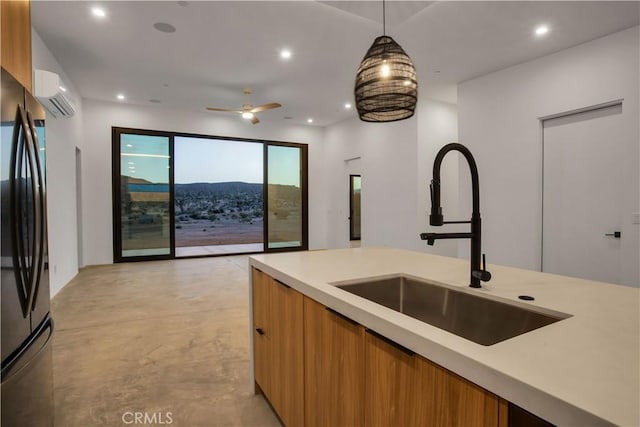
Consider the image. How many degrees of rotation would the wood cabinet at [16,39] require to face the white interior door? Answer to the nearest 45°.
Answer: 0° — it already faces it

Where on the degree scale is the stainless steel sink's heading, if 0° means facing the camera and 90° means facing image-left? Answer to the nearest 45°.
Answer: approximately 45°

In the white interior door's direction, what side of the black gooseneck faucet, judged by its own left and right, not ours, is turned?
back

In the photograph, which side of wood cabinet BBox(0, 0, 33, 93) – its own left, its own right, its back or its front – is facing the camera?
right

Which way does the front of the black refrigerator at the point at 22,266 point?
to the viewer's right

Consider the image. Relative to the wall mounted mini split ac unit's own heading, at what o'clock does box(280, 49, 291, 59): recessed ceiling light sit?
The recessed ceiling light is roughly at 12 o'clock from the wall mounted mini split ac unit.

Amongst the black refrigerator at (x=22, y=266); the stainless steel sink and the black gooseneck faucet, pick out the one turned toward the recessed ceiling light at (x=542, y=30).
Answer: the black refrigerator

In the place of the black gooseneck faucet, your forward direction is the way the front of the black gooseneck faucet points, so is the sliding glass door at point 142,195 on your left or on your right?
on your right
